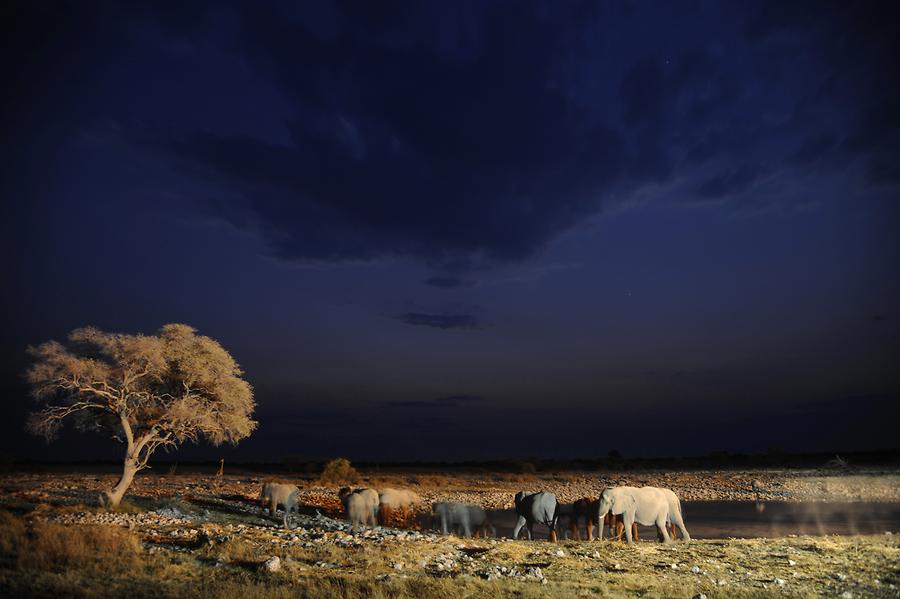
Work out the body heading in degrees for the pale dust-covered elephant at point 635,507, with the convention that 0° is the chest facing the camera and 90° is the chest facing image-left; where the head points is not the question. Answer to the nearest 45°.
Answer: approximately 90°

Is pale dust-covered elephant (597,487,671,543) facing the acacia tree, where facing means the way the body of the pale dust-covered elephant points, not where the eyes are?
yes

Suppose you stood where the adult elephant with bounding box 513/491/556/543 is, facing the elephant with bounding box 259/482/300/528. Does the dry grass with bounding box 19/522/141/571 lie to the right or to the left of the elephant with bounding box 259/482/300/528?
left

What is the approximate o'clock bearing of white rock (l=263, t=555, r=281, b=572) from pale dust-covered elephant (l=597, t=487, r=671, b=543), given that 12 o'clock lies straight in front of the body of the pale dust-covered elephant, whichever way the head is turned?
The white rock is roughly at 10 o'clock from the pale dust-covered elephant.
